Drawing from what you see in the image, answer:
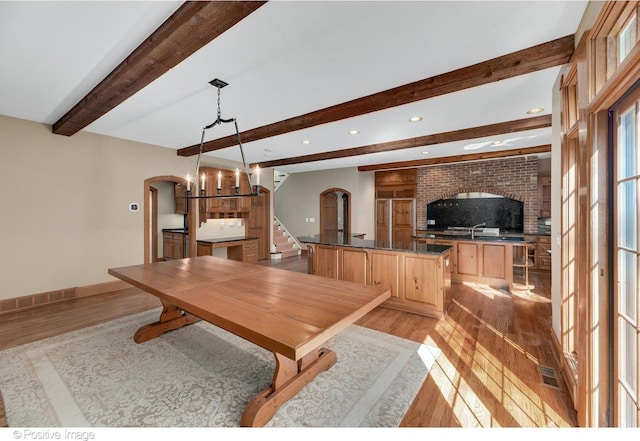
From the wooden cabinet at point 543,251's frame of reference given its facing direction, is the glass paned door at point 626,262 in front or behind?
in front

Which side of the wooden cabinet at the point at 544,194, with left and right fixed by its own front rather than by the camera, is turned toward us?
front

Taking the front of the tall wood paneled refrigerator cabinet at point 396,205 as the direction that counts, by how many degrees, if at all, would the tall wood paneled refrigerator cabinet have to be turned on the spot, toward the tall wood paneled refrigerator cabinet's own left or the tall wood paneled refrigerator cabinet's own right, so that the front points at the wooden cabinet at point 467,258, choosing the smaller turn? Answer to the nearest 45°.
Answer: approximately 45° to the tall wood paneled refrigerator cabinet's own left

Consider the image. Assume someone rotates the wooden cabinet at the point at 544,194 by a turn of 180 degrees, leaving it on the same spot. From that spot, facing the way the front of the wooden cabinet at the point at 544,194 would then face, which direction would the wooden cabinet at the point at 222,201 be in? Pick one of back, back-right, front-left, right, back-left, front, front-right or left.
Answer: back-left

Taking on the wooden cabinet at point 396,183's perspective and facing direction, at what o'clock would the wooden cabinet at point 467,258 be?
the wooden cabinet at point 467,258 is roughly at 11 o'clock from the wooden cabinet at point 396,183.

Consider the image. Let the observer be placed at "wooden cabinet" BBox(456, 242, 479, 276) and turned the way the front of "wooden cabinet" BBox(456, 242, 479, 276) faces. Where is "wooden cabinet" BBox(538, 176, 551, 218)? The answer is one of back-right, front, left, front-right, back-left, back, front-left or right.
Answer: back-left

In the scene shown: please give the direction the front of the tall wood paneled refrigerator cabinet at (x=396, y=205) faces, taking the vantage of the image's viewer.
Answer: facing the viewer

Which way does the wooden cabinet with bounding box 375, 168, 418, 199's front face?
toward the camera

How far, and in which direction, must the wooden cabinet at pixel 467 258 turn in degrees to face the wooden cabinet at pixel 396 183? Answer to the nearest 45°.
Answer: approximately 135° to its right

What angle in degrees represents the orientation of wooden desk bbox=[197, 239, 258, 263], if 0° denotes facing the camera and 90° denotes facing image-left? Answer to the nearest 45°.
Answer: approximately 315°

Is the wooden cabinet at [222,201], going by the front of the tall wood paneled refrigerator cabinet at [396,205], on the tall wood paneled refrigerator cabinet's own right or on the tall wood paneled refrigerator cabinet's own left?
on the tall wood paneled refrigerator cabinet's own right

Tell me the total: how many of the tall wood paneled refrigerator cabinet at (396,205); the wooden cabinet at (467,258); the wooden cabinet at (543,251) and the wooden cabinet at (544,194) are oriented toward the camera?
4
